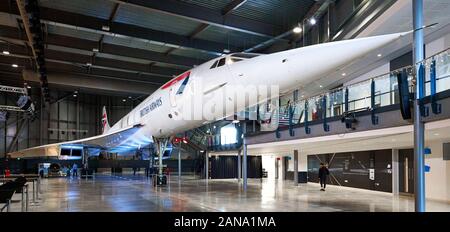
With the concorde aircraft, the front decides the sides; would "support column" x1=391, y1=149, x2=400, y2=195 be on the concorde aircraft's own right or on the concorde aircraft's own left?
on the concorde aircraft's own left

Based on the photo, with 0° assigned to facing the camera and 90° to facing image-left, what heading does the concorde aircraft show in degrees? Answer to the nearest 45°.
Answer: approximately 315°
